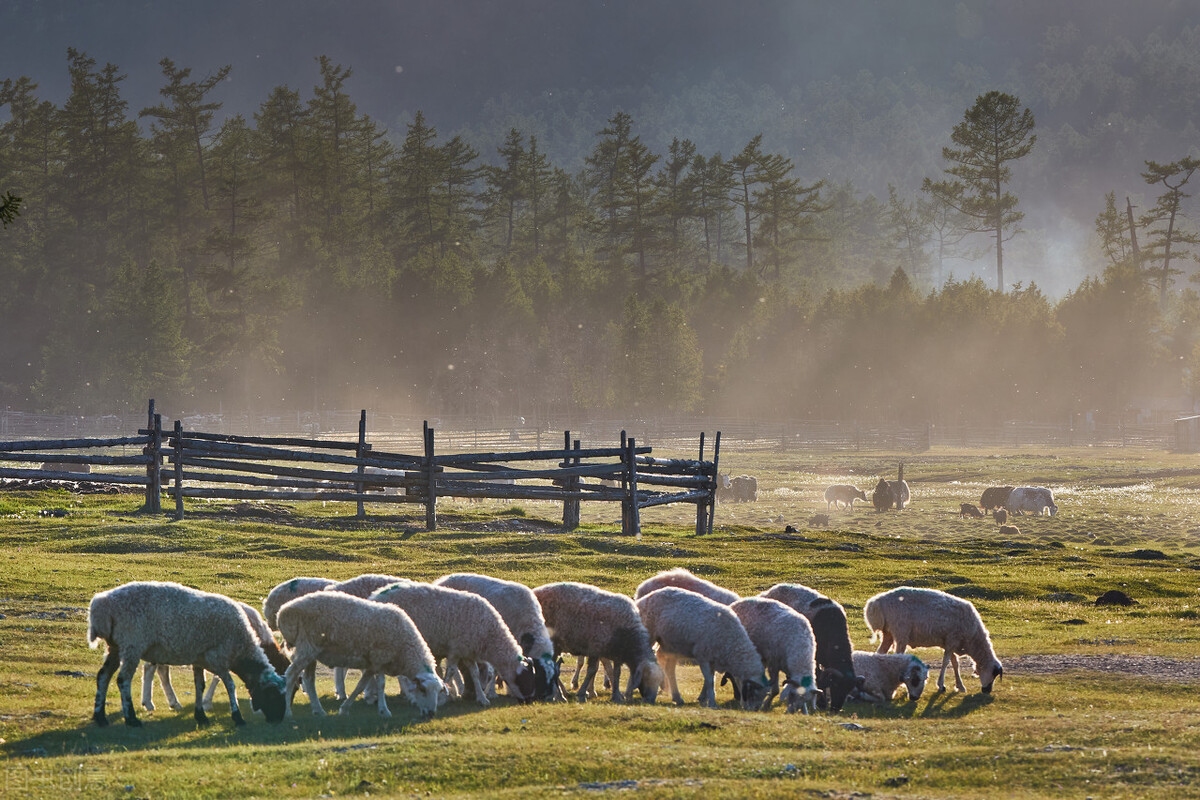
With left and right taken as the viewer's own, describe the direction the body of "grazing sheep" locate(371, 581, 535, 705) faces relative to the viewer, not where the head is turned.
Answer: facing to the right of the viewer

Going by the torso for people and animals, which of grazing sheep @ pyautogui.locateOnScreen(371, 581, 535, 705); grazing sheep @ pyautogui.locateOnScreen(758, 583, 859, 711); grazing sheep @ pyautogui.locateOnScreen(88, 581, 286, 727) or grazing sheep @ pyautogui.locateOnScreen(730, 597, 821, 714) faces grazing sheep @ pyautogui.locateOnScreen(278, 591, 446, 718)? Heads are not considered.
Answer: grazing sheep @ pyautogui.locateOnScreen(88, 581, 286, 727)

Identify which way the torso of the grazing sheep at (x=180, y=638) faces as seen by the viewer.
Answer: to the viewer's right

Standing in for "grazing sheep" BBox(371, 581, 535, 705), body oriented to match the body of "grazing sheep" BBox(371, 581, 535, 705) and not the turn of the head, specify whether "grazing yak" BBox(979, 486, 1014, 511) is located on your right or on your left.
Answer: on your left

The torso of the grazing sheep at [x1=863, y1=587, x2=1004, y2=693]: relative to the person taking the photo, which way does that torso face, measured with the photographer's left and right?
facing to the right of the viewer

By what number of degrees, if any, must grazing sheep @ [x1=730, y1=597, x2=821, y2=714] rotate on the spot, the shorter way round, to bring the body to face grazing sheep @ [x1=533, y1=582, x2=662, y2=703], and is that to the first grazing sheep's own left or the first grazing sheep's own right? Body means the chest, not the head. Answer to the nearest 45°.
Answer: approximately 135° to the first grazing sheep's own right

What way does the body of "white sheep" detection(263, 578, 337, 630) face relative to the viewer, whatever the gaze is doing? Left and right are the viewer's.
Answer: facing to the right of the viewer

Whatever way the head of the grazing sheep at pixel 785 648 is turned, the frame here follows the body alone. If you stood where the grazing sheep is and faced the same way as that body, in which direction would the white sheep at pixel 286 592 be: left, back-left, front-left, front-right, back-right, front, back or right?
back-right

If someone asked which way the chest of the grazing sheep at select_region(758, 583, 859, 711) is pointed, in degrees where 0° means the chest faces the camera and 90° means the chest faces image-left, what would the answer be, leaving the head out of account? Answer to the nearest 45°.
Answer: approximately 315°
